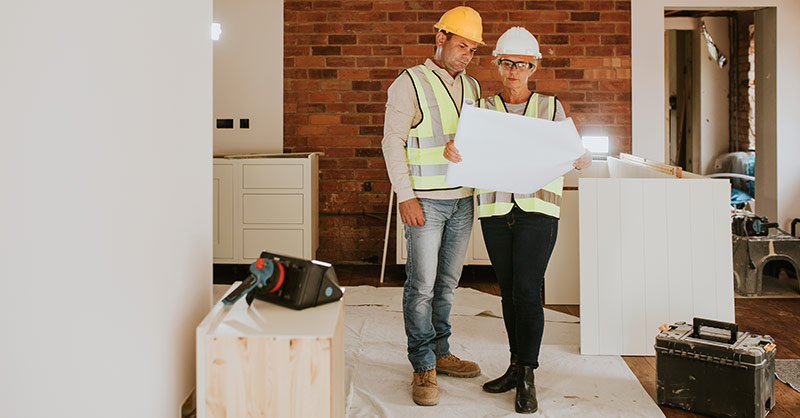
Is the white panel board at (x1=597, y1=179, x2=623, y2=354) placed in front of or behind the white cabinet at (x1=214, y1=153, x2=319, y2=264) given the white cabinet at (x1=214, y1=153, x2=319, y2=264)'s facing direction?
in front

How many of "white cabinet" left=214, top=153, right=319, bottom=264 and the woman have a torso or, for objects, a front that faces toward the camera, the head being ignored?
2

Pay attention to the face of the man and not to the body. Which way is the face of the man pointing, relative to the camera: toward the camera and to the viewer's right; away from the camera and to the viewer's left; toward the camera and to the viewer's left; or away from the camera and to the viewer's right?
toward the camera and to the viewer's right

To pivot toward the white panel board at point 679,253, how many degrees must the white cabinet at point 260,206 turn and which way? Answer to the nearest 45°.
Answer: approximately 45° to its left

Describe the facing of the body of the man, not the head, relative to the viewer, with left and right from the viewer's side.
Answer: facing the viewer and to the right of the viewer

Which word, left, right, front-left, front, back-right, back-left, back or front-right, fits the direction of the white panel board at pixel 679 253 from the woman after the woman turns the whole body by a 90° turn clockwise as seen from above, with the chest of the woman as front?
back-right

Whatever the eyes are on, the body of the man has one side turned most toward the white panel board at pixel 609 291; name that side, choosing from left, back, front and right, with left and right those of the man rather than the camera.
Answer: left

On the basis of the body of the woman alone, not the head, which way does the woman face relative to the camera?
toward the camera

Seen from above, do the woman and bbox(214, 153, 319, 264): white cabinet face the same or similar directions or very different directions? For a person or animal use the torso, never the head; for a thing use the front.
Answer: same or similar directions

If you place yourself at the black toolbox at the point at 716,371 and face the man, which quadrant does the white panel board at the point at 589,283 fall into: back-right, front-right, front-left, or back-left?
front-right

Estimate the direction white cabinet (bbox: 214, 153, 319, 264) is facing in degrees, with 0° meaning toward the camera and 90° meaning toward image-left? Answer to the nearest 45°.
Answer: approximately 0°

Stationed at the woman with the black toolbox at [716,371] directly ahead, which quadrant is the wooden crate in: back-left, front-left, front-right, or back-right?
back-right
